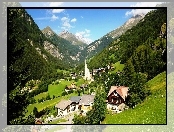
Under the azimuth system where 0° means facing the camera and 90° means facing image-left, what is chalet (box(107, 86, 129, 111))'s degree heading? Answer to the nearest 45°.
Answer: approximately 45°

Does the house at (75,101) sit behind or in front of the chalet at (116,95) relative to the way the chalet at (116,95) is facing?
in front

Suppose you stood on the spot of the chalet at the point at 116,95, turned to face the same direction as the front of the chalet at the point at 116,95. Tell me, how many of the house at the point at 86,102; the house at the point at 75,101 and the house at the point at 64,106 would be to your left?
0

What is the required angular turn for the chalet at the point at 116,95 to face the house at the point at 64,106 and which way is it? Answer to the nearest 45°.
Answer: approximately 45° to its right

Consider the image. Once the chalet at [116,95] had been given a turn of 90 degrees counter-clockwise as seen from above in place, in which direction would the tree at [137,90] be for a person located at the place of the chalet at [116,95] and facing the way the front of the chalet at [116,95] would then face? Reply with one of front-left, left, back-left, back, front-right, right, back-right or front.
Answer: front-left
